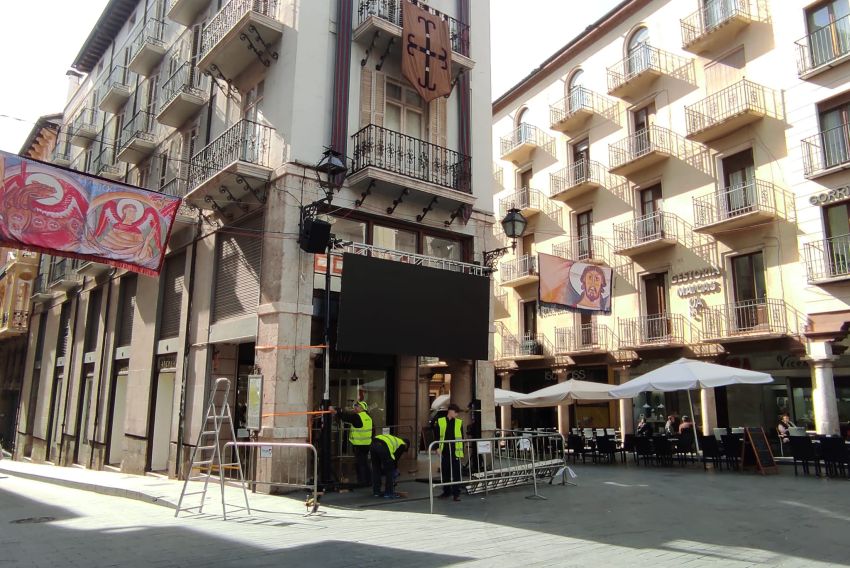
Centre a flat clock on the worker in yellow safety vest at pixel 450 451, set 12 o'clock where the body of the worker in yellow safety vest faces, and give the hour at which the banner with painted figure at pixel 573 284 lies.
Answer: The banner with painted figure is roughly at 7 o'clock from the worker in yellow safety vest.

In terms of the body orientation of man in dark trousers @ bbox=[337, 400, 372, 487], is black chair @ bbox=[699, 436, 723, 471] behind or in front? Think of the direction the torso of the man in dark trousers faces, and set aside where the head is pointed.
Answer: behind

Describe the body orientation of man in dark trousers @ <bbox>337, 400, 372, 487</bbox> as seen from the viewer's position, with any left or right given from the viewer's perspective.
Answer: facing to the left of the viewer

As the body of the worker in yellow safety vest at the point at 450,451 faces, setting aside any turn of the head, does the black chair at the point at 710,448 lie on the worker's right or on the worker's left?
on the worker's left

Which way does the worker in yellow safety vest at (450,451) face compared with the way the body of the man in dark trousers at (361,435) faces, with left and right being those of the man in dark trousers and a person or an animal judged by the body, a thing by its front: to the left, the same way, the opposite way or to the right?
to the left

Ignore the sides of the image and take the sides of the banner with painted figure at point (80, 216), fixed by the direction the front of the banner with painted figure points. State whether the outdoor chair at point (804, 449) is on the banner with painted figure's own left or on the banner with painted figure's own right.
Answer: on the banner with painted figure's own left

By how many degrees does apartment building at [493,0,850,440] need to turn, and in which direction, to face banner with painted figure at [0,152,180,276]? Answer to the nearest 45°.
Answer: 0° — it already faces it

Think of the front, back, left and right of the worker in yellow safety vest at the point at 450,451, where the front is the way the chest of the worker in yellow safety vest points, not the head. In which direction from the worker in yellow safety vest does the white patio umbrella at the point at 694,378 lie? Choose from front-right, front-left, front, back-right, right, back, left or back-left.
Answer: back-left

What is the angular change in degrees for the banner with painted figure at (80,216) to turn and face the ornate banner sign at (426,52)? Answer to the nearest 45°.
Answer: approximately 90° to its left
